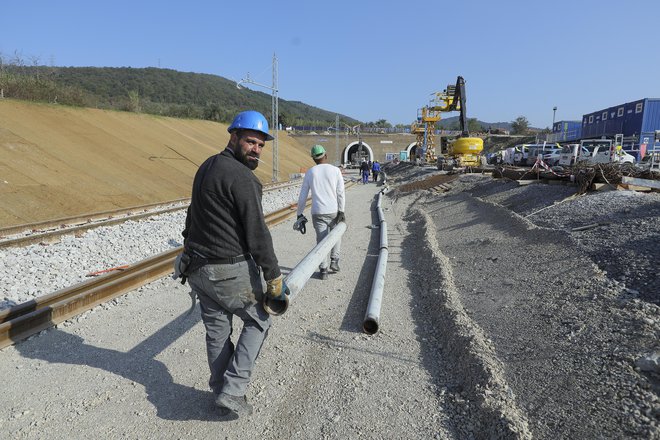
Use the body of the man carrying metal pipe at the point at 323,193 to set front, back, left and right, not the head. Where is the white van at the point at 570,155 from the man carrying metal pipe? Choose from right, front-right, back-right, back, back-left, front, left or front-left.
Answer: front-right

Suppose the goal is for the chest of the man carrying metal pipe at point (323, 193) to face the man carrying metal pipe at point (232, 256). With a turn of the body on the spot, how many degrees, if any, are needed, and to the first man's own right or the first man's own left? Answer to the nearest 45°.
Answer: approximately 180°

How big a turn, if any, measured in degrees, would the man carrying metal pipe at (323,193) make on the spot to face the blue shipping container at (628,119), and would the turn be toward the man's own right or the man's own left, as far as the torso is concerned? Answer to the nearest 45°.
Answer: approximately 45° to the man's own right

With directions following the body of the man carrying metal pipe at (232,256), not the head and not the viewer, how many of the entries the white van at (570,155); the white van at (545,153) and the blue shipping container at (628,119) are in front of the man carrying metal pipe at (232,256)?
3

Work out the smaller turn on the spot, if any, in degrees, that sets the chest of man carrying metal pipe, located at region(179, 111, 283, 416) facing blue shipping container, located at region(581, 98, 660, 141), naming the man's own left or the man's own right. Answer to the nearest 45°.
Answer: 0° — they already face it

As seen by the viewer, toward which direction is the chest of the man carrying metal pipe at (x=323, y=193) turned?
away from the camera

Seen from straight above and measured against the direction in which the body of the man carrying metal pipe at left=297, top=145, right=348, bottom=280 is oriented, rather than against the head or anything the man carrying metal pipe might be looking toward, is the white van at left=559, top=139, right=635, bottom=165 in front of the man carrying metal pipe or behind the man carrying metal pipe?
in front

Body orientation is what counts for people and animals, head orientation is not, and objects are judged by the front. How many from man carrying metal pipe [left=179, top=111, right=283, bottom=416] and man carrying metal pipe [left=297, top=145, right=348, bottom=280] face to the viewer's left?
0

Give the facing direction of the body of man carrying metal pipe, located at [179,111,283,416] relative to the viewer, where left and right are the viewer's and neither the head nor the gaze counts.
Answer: facing away from the viewer and to the right of the viewer
